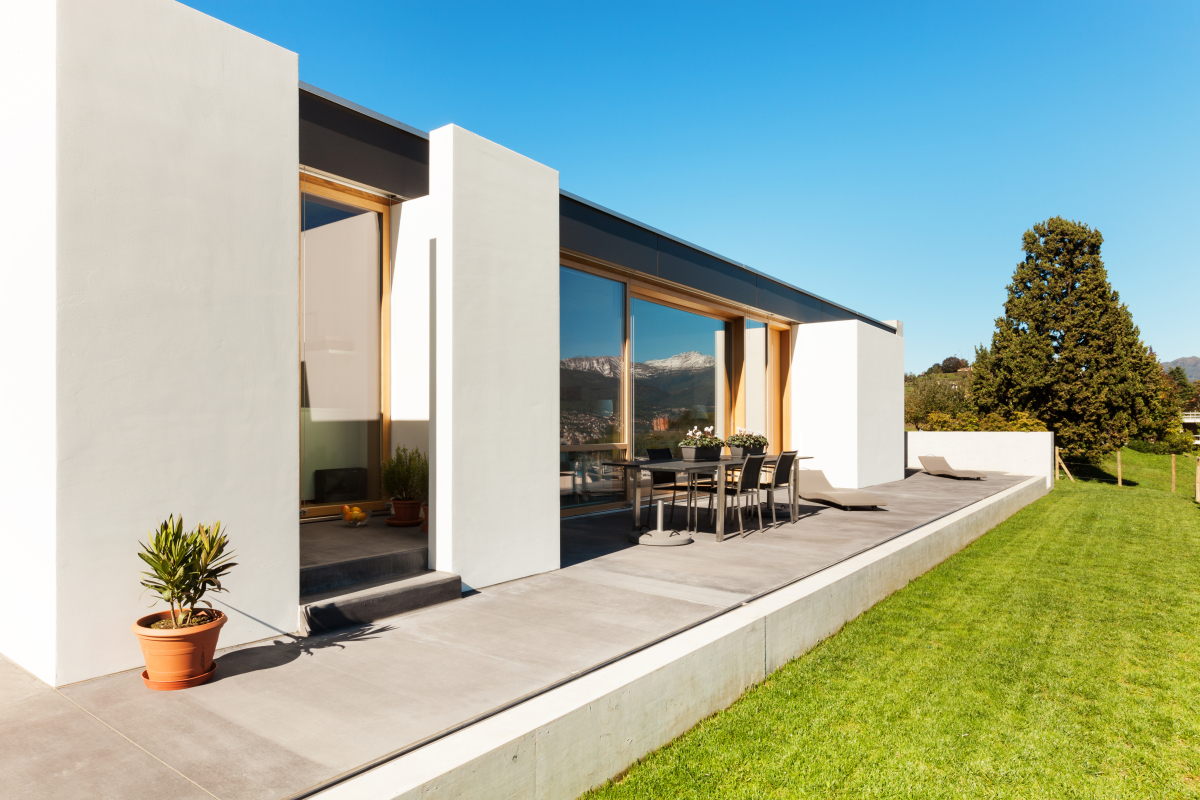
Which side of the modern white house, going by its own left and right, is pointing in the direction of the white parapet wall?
left

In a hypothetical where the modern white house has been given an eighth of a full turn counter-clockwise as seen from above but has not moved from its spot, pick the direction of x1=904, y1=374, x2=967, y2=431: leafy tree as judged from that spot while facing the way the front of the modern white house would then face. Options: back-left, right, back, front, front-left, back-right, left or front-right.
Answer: front-left

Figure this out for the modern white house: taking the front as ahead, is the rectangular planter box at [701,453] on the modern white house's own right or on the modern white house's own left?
on the modern white house's own left

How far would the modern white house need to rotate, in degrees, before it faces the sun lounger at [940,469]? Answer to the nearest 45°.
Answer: approximately 90° to its left

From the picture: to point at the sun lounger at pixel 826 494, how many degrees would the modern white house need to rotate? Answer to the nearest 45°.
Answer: approximately 90° to its left

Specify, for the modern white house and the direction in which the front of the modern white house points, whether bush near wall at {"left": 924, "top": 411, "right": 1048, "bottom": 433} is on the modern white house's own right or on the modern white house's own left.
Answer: on the modern white house's own left

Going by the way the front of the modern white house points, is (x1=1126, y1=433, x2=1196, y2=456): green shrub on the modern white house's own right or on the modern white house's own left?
on the modern white house's own left

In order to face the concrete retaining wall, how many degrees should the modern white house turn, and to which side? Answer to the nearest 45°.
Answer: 0° — it already faces it

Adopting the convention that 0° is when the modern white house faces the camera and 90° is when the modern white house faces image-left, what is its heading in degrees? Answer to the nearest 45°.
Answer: approximately 315°

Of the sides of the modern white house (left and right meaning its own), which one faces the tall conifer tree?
left
